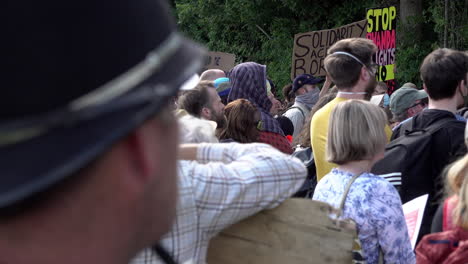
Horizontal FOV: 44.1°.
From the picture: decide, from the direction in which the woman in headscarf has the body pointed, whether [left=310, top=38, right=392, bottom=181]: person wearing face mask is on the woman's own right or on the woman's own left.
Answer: on the woman's own right

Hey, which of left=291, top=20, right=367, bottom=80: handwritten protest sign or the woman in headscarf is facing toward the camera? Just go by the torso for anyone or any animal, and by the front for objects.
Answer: the handwritten protest sign

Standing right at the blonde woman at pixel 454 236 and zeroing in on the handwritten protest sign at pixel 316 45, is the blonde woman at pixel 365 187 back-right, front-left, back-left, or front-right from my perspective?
front-left

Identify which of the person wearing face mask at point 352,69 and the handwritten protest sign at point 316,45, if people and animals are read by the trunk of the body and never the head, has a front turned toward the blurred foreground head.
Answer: the handwritten protest sign

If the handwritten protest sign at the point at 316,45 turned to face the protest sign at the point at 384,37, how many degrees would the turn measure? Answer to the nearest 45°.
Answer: approximately 90° to its left

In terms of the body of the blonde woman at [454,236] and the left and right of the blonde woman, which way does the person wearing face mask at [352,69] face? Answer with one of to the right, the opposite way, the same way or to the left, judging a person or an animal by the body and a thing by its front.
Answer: the same way

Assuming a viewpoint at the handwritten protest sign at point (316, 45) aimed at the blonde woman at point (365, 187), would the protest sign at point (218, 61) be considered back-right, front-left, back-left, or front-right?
back-right

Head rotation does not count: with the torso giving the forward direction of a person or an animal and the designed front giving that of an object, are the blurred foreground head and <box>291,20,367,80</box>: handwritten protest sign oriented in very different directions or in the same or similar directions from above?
very different directions

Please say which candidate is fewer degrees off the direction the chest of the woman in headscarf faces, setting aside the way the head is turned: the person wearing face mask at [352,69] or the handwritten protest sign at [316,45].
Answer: the handwritten protest sign

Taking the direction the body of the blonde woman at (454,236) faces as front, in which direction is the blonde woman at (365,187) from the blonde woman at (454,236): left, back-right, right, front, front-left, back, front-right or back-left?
left

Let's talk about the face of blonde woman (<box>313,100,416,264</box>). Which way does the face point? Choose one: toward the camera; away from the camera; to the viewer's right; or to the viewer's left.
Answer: away from the camera

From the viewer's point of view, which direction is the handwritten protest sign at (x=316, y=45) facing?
toward the camera

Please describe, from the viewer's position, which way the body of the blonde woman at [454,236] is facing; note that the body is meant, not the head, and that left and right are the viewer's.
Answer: facing away from the viewer and to the right of the viewer

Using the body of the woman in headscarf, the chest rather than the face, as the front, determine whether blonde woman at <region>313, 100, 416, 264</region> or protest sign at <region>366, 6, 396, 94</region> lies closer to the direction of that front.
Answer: the protest sign

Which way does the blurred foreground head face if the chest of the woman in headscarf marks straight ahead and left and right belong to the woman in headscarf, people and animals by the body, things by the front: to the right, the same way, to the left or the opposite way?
the same way
